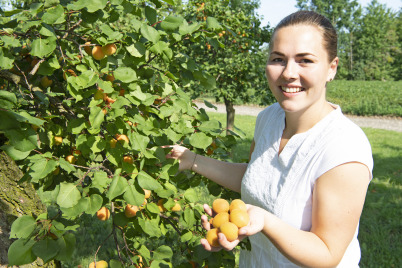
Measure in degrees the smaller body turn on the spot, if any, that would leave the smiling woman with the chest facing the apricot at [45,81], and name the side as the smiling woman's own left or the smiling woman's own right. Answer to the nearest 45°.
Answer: approximately 45° to the smiling woman's own right

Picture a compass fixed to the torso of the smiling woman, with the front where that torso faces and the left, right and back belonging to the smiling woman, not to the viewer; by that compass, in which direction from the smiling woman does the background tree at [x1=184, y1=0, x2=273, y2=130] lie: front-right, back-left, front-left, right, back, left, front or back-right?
back-right

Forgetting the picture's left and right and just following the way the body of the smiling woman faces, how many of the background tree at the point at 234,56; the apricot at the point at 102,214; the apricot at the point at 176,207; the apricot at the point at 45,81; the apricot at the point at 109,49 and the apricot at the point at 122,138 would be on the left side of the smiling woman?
0

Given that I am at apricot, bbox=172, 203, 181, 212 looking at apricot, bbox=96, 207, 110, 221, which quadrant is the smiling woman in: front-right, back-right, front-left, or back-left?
back-left

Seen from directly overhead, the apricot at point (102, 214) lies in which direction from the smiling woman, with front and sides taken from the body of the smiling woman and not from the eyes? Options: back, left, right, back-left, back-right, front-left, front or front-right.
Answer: front-right

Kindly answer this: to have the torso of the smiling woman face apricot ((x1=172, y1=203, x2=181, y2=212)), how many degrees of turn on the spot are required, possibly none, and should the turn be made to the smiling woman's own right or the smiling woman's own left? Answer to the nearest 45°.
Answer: approximately 45° to the smiling woman's own right

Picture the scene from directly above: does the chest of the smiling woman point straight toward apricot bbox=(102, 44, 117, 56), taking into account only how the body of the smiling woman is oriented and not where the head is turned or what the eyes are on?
no

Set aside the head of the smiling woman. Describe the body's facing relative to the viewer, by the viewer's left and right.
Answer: facing the viewer and to the left of the viewer

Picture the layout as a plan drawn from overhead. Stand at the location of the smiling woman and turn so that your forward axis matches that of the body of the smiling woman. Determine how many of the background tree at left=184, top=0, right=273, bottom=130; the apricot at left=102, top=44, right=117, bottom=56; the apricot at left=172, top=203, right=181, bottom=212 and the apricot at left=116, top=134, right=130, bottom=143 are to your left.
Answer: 0
